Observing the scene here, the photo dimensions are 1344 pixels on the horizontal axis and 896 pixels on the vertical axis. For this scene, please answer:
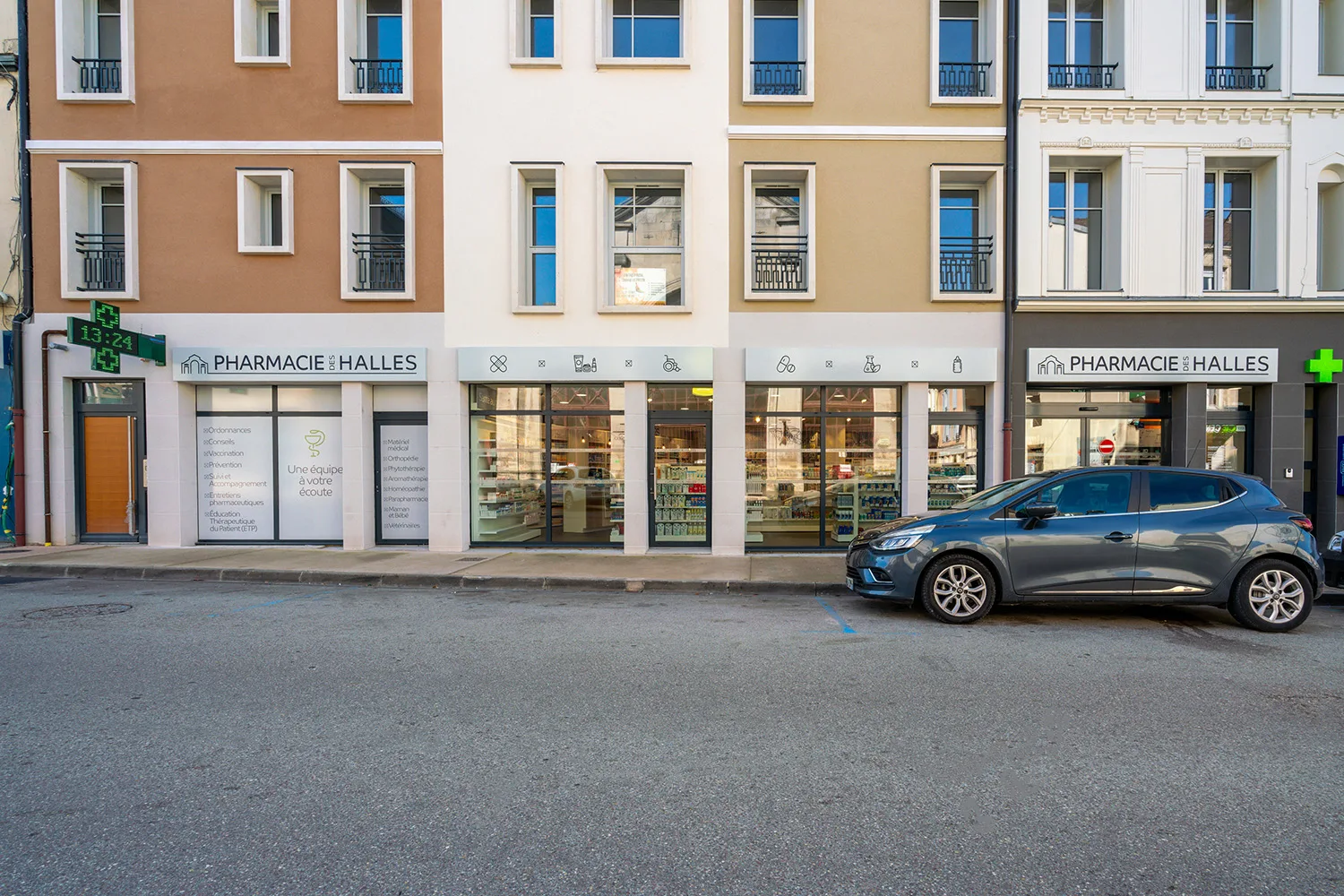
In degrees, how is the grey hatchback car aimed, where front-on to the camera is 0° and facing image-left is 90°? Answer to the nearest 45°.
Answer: approximately 90°

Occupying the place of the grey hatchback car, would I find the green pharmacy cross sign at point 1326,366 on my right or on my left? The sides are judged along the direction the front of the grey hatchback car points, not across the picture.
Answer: on my right
